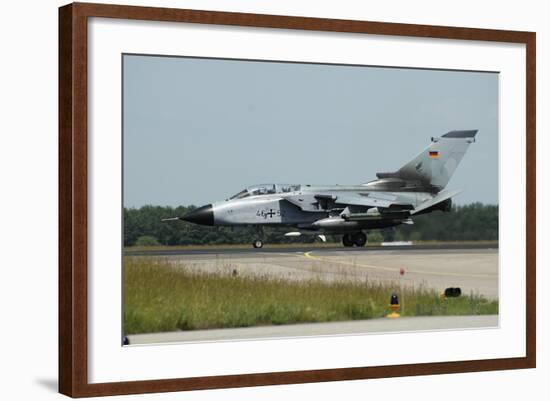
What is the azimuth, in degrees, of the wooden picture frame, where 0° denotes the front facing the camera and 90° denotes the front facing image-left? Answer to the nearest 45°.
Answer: approximately 315°
